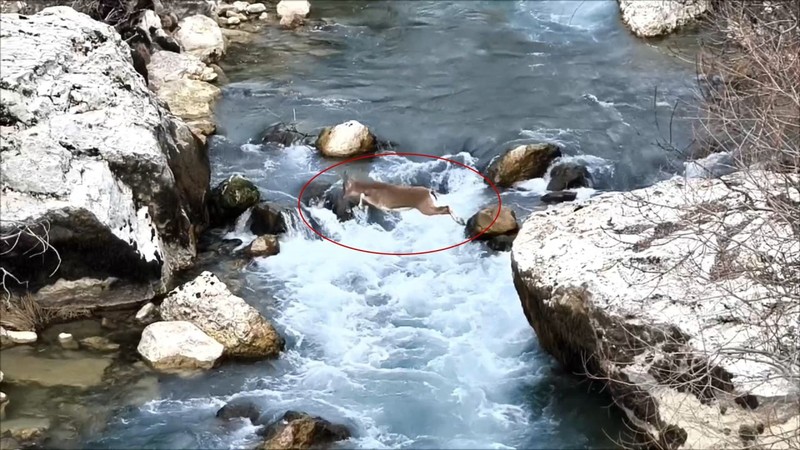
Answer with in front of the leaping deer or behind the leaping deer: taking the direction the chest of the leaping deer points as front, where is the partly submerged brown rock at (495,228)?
behind

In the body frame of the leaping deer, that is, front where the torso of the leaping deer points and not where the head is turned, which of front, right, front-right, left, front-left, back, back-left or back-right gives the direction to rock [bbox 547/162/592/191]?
back

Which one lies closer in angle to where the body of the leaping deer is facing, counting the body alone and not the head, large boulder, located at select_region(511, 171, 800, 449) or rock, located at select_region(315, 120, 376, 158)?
the rock

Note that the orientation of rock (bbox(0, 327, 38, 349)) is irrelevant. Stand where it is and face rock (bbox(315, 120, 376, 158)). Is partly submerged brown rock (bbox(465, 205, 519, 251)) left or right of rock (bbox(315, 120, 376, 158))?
right

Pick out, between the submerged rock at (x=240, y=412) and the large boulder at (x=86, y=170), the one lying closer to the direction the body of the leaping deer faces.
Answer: the large boulder

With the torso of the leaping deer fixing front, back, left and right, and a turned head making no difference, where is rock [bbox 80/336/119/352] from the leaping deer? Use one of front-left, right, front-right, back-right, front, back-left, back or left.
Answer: front-left

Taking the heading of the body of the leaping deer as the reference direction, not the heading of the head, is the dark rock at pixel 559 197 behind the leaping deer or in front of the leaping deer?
behind

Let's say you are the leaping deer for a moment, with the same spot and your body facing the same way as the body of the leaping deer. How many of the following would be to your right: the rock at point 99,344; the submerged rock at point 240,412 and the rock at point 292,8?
1

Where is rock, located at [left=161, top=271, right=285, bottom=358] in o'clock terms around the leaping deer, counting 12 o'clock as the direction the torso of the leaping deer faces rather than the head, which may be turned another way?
The rock is roughly at 10 o'clock from the leaping deer.

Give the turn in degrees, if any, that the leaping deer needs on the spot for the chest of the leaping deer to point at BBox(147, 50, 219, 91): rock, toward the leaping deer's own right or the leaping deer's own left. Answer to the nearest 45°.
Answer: approximately 45° to the leaping deer's own right

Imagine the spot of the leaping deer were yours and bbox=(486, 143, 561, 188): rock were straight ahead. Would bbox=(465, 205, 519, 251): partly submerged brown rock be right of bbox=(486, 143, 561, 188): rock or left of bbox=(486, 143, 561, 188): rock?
right

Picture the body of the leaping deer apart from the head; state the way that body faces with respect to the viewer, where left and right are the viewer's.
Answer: facing to the left of the viewer

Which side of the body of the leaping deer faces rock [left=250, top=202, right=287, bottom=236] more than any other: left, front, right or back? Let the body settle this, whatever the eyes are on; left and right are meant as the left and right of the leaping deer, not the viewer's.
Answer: front

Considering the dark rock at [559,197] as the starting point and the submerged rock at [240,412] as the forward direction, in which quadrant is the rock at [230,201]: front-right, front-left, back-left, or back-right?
front-right

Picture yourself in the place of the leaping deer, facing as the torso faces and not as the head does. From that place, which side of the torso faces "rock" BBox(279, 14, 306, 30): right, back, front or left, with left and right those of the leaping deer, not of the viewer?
right

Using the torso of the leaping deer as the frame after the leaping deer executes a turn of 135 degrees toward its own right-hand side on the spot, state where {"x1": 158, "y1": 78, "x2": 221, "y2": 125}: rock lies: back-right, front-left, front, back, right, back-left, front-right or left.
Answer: left

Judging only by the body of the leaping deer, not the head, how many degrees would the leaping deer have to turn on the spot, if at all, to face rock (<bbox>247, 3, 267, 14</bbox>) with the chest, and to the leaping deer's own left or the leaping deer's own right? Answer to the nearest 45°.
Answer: approximately 90° to the leaping deer's own right
